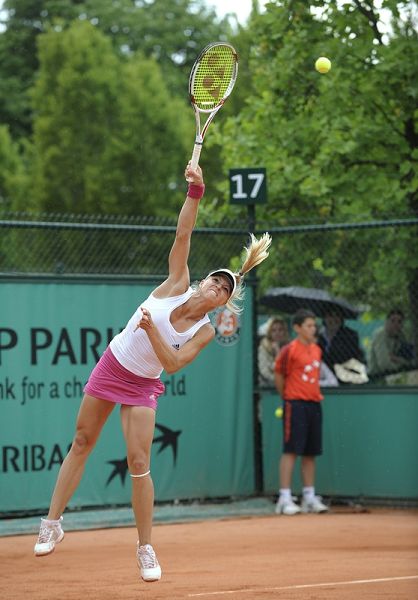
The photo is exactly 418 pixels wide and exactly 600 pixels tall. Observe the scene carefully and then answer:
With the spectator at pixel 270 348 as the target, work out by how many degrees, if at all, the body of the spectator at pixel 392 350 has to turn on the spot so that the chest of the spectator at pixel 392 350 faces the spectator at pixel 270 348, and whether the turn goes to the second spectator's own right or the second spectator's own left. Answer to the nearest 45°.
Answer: approximately 90° to the second spectator's own right

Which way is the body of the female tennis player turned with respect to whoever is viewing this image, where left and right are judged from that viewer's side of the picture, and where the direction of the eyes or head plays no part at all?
facing the viewer

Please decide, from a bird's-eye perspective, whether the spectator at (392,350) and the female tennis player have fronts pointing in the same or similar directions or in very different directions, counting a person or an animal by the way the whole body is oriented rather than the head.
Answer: same or similar directions

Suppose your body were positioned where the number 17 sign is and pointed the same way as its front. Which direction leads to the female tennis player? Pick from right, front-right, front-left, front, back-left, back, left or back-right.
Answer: front

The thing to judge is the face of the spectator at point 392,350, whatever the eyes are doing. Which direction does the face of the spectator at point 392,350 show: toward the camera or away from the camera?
toward the camera

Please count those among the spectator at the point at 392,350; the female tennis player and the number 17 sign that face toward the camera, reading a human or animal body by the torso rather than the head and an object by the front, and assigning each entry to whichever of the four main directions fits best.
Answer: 3

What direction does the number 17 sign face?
toward the camera

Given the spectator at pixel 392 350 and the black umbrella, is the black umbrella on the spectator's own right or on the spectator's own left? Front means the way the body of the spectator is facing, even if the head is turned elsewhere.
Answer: on the spectator's own right

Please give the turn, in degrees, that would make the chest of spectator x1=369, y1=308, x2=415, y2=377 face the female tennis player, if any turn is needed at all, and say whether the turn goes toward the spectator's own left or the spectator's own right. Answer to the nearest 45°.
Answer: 0° — they already face them

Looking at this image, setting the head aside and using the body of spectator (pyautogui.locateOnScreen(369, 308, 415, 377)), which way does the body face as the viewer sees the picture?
toward the camera

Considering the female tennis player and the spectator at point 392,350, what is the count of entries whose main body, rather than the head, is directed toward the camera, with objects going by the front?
2

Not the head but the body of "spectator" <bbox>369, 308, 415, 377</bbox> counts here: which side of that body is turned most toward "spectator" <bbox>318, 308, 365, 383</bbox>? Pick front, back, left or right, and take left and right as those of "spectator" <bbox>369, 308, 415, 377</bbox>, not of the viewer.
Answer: right
